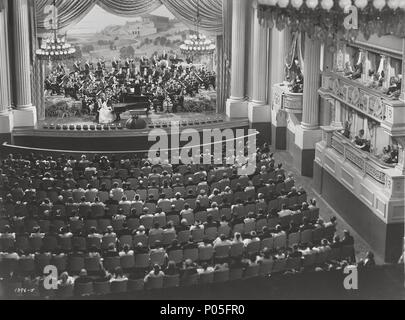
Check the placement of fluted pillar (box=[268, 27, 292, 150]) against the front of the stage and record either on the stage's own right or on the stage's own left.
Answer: on the stage's own left

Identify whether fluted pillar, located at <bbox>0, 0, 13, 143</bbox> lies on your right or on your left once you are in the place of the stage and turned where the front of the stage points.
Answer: on your right

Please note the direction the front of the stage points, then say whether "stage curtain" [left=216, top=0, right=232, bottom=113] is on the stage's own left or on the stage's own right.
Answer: on the stage's own left

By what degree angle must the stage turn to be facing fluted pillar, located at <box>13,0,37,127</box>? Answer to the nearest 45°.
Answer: approximately 135° to its right

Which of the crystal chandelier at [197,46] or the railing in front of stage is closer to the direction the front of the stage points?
the railing in front of stage

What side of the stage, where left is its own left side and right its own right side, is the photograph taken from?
front
